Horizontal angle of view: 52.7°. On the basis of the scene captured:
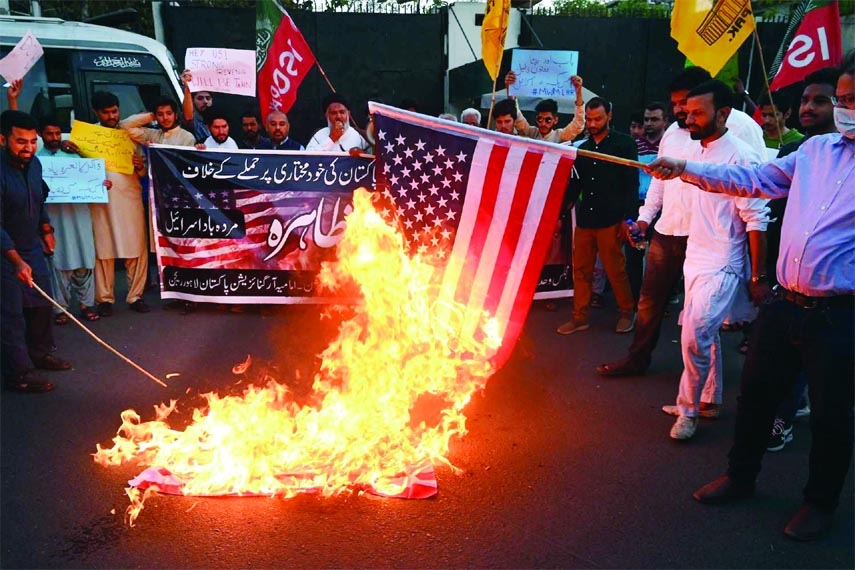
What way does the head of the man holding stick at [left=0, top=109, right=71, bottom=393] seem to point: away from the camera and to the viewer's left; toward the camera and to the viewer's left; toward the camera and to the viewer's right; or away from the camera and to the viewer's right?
toward the camera and to the viewer's right

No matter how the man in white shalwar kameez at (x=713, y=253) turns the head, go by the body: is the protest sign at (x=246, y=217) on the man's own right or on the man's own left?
on the man's own right

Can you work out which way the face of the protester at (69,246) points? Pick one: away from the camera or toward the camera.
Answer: toward the camera

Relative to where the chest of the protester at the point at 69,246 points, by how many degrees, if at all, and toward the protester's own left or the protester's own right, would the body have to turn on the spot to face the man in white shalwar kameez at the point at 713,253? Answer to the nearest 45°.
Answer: approximately 45° to the protester's own left

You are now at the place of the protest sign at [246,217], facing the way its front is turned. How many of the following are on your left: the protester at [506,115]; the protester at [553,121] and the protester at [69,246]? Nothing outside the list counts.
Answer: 2

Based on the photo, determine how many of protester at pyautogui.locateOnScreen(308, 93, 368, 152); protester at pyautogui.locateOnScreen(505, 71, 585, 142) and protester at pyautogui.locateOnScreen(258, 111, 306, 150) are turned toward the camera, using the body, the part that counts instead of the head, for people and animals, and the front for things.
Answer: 3

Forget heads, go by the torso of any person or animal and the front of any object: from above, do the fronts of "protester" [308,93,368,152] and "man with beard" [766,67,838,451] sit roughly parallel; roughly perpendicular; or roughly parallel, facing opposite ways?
roughly perpendicular

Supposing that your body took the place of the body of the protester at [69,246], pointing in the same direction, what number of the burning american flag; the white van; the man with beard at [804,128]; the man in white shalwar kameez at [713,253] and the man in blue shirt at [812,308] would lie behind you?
1

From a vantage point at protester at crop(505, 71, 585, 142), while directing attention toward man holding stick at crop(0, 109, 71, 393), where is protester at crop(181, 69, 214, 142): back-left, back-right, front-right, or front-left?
front-right

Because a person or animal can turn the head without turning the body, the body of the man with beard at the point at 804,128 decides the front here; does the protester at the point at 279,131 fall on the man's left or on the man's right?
on the man's right

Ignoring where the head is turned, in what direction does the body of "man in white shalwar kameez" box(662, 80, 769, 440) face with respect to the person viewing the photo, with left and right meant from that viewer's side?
facing the viewer and to the left of the viewer

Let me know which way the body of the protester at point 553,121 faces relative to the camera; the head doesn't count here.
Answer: toward the camera

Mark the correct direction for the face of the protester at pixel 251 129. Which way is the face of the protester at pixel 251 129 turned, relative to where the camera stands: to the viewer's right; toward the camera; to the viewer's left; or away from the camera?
toward the camera

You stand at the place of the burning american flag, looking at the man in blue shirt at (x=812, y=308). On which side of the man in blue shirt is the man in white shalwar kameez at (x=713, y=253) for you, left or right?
left

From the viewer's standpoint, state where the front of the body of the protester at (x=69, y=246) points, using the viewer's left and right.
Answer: facing the viewer

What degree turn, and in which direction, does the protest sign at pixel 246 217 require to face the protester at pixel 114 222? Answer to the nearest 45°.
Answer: approximately 90° to its right

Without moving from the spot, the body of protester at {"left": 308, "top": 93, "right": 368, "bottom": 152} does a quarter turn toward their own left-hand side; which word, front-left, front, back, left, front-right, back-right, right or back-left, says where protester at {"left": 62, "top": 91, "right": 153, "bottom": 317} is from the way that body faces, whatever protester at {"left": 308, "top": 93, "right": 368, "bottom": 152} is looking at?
back

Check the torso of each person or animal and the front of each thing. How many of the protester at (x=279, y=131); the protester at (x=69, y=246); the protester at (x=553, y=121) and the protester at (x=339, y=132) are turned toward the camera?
4
